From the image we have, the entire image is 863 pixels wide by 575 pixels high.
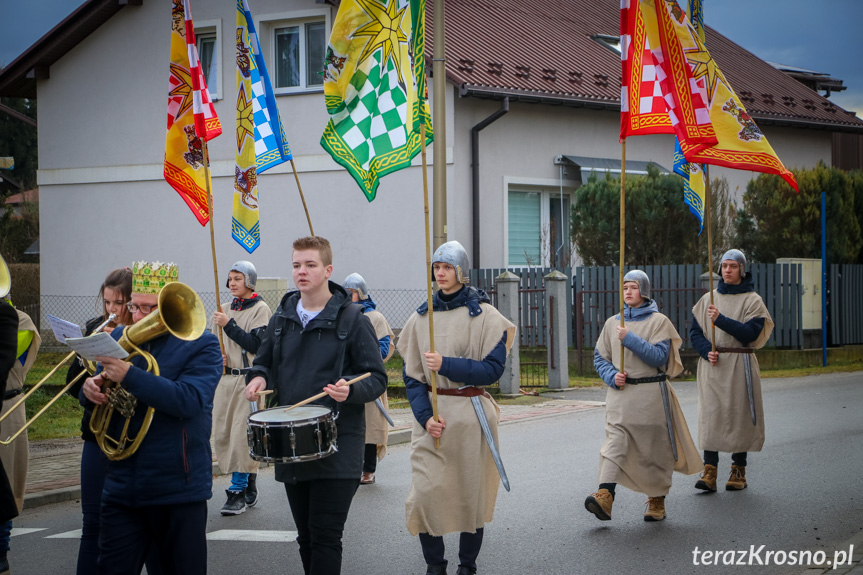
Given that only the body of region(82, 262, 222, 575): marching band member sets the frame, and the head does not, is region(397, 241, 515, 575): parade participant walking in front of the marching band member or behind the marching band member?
behind

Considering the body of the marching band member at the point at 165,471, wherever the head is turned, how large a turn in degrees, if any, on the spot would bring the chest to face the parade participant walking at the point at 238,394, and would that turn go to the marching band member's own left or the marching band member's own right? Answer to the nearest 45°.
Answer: approximately 135° to the marching band member's own right

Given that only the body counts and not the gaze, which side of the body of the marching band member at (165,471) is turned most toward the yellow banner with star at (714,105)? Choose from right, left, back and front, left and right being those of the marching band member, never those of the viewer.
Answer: back

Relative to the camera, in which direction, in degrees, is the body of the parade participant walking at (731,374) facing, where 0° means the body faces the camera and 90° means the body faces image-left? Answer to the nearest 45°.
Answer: approximately 45°

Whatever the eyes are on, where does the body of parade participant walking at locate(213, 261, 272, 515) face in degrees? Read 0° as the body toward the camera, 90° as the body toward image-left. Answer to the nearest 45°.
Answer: approximately 45°

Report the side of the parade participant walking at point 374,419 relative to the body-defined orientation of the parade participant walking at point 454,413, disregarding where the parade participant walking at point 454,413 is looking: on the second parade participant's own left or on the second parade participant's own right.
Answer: on the second parade participant's own right

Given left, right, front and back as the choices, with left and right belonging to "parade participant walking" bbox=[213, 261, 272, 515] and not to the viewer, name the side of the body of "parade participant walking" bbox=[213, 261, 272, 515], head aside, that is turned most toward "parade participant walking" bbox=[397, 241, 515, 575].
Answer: left

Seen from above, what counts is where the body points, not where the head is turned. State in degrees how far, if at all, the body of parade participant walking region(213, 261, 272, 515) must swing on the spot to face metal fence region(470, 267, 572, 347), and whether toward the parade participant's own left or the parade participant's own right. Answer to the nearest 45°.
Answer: approximately 180°
